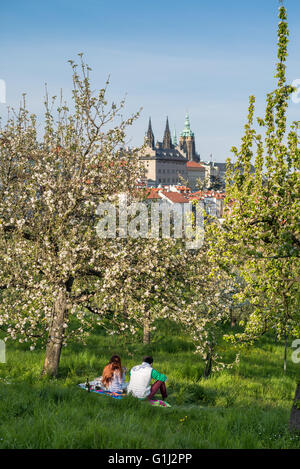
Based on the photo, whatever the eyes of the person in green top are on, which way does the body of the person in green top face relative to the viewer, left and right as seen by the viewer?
facing away from the viewer and to the right of the viewer
